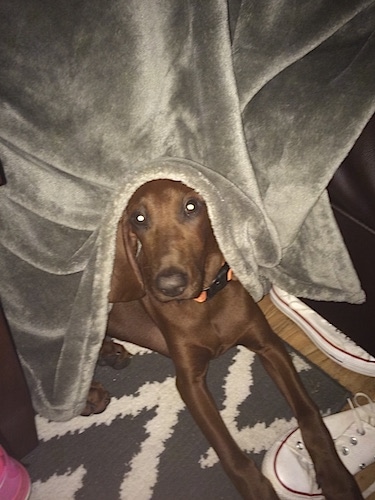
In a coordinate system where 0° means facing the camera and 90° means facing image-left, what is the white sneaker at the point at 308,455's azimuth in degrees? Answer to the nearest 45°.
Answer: approximately 45°

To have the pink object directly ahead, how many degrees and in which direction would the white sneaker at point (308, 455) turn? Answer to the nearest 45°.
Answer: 0° — it already faces it
